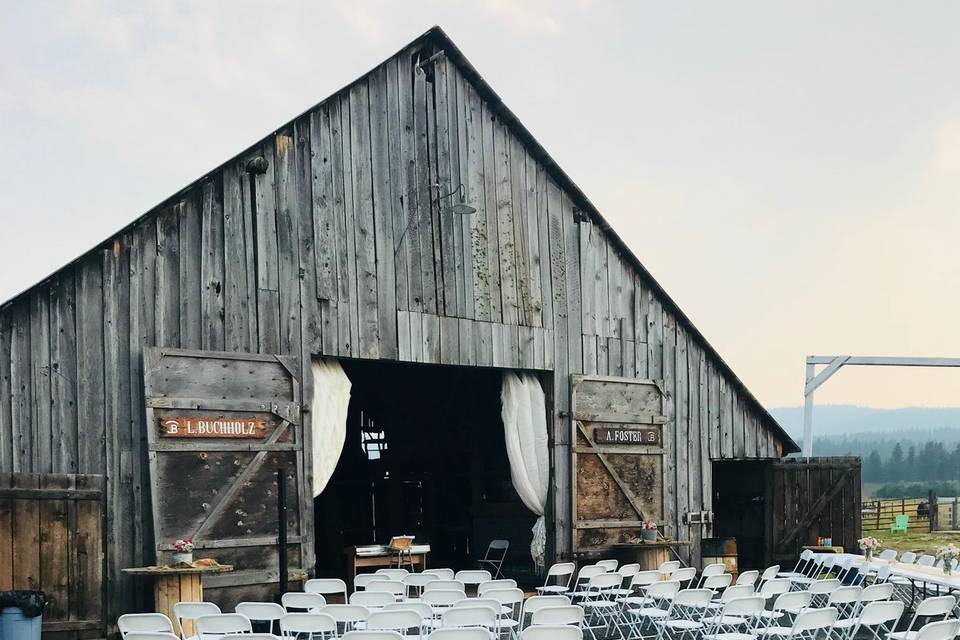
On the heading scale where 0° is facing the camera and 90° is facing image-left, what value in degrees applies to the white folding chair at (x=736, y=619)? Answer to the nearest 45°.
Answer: approximately 135°

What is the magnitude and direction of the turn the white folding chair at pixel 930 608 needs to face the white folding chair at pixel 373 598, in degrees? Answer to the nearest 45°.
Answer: approximately 45° to its left

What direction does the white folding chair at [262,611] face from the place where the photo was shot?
facing away from the viewer

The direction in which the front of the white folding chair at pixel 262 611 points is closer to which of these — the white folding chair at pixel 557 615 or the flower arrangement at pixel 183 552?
the flower arrangement

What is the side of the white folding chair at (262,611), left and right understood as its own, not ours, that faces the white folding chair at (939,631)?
right

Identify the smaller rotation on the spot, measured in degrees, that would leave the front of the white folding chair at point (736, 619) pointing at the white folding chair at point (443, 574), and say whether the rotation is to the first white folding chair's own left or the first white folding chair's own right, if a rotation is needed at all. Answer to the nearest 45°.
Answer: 0° — it already faces it

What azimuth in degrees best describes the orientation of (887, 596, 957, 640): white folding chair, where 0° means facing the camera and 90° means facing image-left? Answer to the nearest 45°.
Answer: approximately 135°
